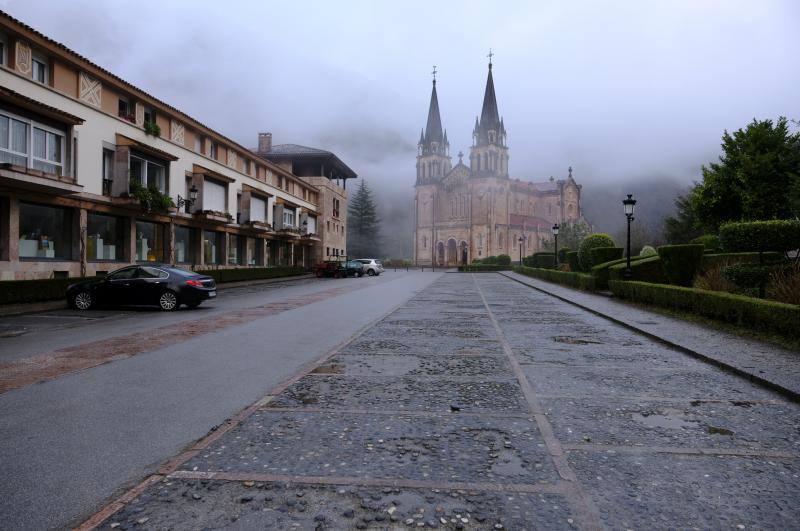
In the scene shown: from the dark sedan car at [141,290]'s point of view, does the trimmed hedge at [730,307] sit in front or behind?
behind

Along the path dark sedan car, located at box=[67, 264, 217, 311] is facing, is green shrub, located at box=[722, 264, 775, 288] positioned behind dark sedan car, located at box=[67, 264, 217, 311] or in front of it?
behind

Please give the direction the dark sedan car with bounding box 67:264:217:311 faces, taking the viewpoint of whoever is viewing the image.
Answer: facing away from the viewer and to the left of the viewer

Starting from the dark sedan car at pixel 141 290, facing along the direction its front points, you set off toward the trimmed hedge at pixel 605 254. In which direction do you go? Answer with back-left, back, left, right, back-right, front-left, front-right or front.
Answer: back-right

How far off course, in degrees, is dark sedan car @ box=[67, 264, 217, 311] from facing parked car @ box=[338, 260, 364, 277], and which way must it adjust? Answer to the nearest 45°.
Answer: approximately 90° to its right

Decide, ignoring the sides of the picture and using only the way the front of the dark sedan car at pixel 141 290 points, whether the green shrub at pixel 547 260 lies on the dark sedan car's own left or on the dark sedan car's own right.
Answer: on the dark sedan car's own right

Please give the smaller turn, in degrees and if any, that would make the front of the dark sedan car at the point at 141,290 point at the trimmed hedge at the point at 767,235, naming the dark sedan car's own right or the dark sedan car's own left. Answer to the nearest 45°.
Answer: approximately 180°

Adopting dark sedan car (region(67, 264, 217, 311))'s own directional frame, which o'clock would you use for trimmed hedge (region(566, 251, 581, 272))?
The trimmed hedge is roughly at 4 o'clock from the dark sedan car.

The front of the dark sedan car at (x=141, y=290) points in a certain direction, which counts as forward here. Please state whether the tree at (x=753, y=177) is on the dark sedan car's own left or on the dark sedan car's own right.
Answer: on the dark sedan car's own right

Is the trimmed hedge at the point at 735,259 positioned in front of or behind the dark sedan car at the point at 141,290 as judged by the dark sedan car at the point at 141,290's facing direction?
behind

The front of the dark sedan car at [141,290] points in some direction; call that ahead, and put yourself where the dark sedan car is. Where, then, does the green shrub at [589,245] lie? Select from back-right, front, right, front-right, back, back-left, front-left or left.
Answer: back-right
